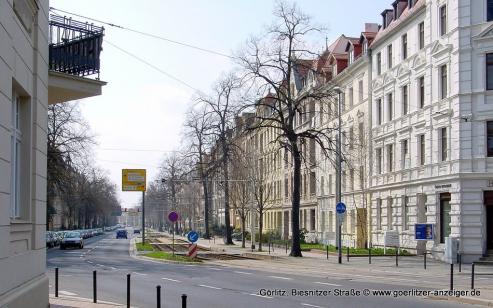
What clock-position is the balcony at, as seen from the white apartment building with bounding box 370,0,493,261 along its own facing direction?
The balcony is roughly at 11 o'clock from the white apartment building.

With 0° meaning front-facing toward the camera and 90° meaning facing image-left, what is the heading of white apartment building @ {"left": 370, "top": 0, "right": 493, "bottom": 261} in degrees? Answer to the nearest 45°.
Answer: approximately 45°

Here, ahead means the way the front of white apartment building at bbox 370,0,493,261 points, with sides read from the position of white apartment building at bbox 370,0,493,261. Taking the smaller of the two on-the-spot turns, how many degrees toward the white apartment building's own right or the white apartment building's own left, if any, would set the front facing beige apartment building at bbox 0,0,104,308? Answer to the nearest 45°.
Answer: approximately 45° to the white apartment building's own left
